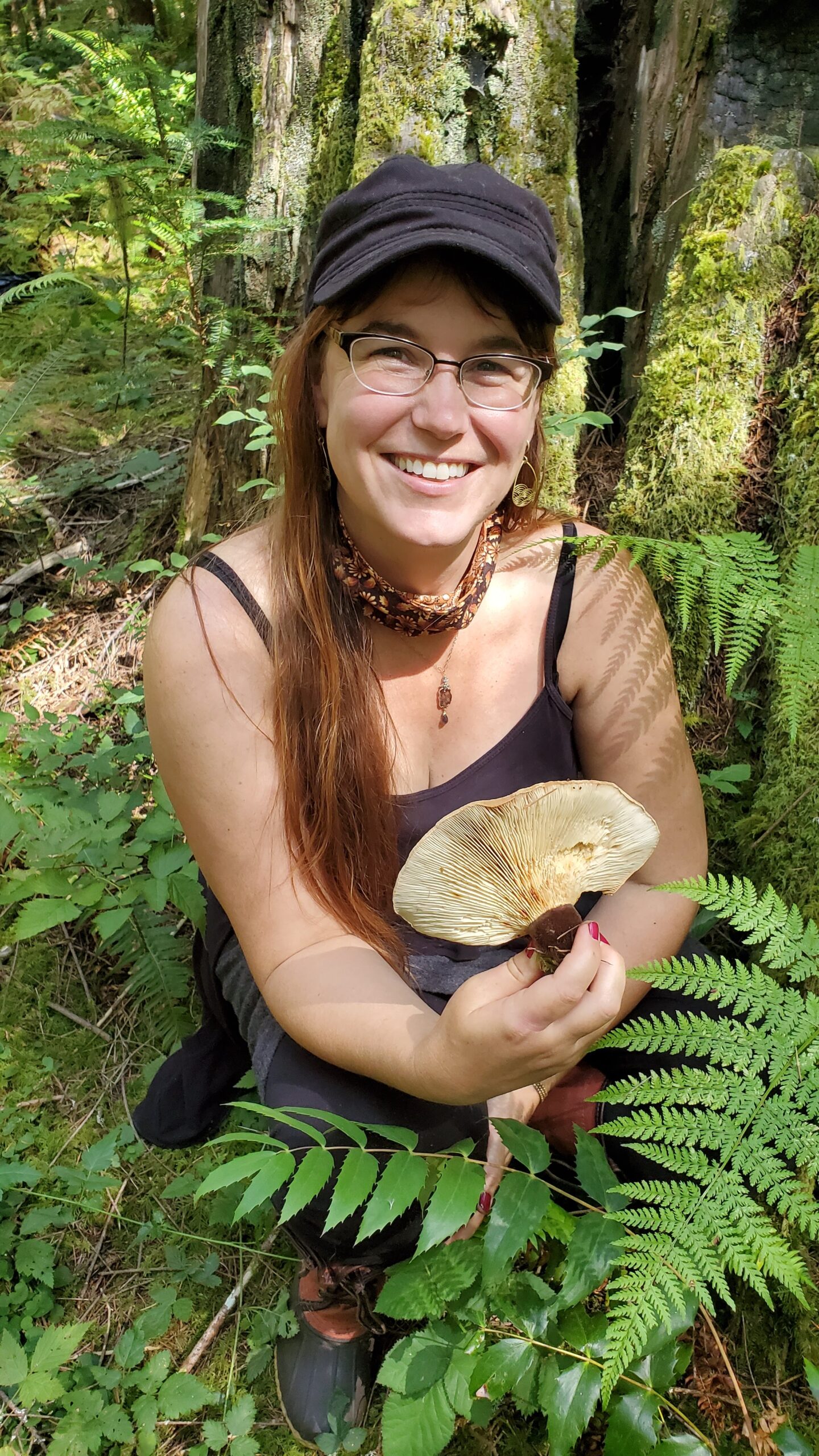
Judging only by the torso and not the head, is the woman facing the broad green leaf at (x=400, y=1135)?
yes

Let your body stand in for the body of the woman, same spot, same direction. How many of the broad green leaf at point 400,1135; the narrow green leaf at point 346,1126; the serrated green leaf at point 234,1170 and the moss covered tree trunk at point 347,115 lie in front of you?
3

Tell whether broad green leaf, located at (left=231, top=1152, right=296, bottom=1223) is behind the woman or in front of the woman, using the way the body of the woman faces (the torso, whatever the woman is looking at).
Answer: in front

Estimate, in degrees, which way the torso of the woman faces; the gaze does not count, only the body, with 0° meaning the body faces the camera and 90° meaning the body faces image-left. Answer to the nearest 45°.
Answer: approximately 0°

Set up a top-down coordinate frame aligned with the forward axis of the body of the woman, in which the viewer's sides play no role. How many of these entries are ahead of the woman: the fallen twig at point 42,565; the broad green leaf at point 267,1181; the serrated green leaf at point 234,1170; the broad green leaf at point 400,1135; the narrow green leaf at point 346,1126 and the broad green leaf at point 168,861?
4

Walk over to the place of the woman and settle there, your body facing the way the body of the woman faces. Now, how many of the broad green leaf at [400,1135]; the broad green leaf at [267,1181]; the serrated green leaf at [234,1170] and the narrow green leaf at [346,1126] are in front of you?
4
